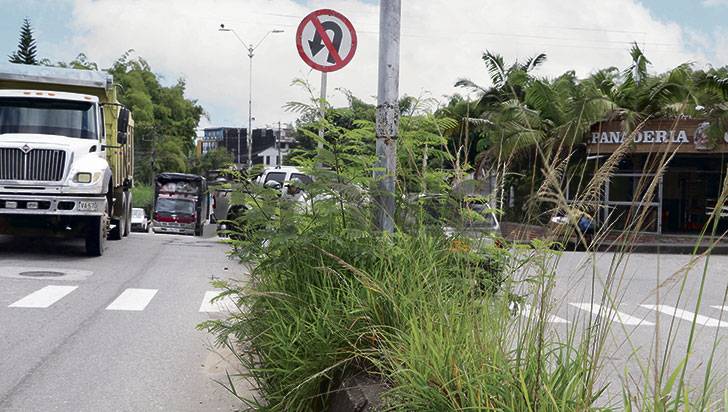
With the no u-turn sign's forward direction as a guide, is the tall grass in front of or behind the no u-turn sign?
in front

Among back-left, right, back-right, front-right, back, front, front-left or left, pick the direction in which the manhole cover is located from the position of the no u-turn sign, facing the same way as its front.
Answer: back-right

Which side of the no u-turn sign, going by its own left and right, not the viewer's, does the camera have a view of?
front

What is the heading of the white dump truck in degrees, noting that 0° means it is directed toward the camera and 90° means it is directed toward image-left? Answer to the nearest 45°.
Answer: approximately 0°

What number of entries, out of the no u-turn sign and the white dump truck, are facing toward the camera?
2

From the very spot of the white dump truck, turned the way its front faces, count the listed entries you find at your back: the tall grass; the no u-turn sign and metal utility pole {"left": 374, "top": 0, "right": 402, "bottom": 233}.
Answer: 0

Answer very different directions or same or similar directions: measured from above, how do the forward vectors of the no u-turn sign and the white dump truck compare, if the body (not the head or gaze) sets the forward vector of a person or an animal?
same or similar directions

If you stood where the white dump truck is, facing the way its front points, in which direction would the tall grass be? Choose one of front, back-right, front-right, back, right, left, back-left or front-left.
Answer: front

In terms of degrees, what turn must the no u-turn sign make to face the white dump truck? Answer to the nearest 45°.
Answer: approximately 135° to its right
